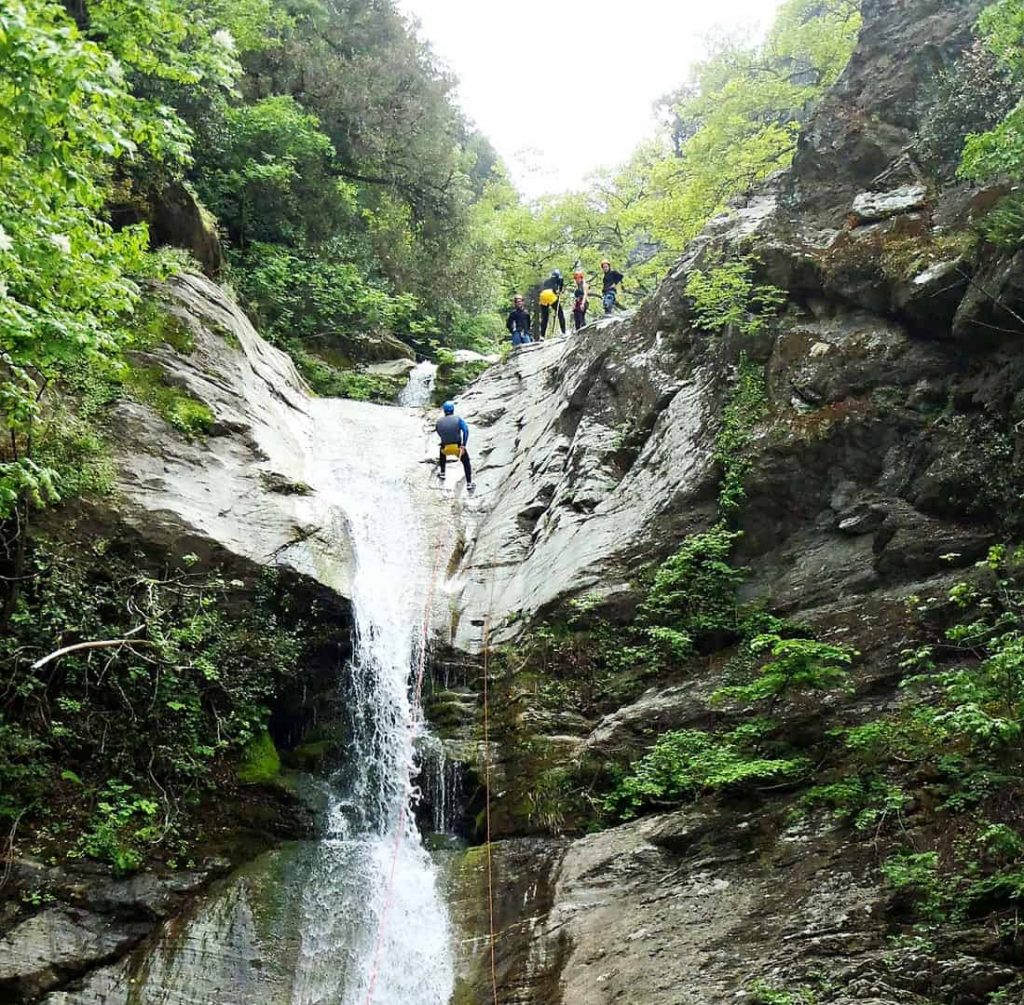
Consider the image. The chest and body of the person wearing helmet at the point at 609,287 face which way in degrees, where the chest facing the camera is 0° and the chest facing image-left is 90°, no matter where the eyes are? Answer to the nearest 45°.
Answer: approximately 45°

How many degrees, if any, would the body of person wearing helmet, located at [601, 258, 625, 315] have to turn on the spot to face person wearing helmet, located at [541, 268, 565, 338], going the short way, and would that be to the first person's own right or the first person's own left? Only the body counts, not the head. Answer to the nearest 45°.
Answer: approximately 90° to the first person's own right

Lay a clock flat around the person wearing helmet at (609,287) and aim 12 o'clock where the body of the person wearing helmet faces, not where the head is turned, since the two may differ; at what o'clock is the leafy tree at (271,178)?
The leafy tree is roughly at 1 o'clock from the person wearing helmet.
